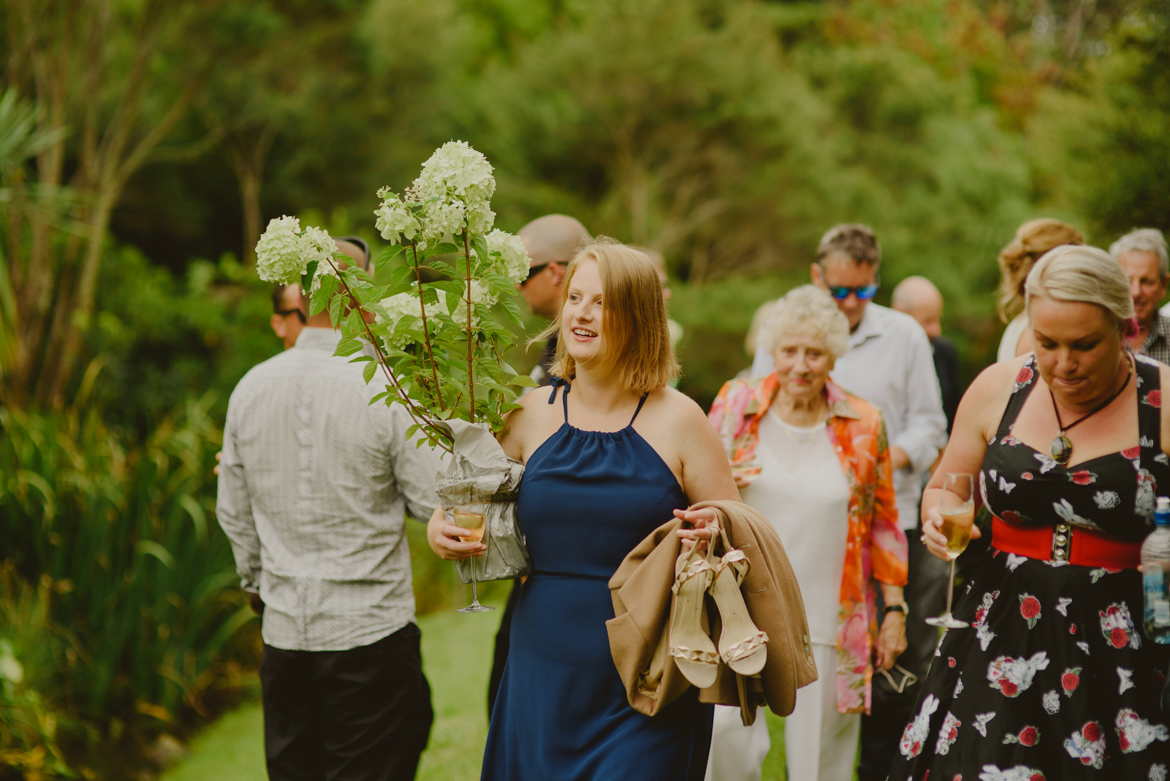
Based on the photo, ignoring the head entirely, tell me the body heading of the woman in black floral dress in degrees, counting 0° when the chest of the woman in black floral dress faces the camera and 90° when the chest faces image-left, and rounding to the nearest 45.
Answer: approximately 0°

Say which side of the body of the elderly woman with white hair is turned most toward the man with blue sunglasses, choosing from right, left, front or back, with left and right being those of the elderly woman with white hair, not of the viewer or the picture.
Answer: back

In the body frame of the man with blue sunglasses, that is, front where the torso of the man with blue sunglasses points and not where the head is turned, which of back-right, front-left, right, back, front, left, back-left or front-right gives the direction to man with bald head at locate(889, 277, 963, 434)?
back

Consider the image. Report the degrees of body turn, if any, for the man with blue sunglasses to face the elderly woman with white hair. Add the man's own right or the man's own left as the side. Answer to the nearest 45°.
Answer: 0° — they already face them

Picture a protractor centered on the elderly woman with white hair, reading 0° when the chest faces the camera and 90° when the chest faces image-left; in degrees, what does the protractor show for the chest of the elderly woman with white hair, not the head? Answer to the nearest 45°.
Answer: approximately 0°

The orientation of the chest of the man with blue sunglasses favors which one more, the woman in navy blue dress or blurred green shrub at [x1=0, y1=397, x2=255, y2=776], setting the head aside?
the woman in navy blue dress

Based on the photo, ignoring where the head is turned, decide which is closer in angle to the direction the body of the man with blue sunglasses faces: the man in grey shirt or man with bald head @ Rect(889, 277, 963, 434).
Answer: the man in grey shirt
